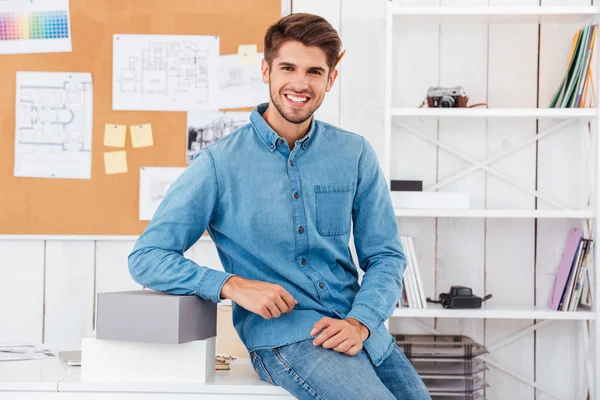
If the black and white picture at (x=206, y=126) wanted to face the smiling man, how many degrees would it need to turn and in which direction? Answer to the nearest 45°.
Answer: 0° — it already faces them

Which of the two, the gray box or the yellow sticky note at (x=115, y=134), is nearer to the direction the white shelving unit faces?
the gray box

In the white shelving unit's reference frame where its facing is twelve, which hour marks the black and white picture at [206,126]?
The black and white picture is roughly at 3 o'clock from the white shelving unit.

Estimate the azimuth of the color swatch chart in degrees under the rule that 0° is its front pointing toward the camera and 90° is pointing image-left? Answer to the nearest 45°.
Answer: approximately 0°

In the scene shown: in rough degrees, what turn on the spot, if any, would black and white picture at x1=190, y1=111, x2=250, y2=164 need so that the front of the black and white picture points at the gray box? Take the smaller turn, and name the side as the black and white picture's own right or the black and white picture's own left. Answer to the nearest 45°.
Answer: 0° — it already faces it
